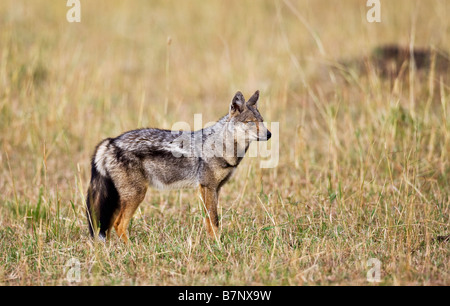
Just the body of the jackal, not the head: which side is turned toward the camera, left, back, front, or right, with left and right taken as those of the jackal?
right
